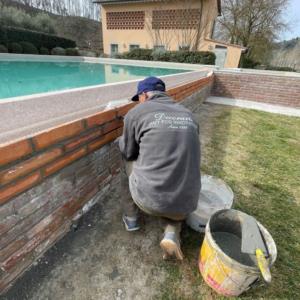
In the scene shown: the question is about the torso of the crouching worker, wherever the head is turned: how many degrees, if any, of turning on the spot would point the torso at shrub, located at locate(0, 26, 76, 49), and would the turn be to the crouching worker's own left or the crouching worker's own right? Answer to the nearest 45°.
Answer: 0° — they already face it

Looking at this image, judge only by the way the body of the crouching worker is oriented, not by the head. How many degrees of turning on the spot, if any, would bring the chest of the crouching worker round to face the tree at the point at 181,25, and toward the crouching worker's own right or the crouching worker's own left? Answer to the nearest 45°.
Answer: approximately 45° to the crouching worker's own right

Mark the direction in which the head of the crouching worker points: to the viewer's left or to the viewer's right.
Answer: to the viewer's left

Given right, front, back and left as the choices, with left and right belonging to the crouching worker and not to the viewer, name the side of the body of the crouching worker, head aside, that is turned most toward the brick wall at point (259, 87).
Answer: right

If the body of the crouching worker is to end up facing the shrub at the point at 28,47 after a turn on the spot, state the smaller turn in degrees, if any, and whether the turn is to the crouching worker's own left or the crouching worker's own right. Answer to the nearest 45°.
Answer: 0° — they already face it

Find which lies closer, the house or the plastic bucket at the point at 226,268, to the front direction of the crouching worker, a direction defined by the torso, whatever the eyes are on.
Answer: the house

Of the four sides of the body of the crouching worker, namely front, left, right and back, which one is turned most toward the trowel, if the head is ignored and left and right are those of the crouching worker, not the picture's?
back

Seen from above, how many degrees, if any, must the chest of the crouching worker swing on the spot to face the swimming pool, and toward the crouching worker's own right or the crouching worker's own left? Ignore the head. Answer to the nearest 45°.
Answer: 0° — they already face it

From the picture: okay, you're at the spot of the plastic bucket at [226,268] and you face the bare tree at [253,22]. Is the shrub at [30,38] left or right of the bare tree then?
left

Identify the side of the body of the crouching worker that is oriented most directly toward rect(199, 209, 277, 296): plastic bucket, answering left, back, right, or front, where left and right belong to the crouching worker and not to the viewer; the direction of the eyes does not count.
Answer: back

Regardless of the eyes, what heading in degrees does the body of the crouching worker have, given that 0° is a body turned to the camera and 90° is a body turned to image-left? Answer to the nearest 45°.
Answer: approximately 135°

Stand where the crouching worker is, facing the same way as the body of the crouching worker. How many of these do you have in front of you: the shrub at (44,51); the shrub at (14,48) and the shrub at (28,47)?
3
